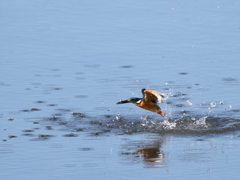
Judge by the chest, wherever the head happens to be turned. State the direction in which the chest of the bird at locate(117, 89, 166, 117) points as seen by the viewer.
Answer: to the viewer's left
